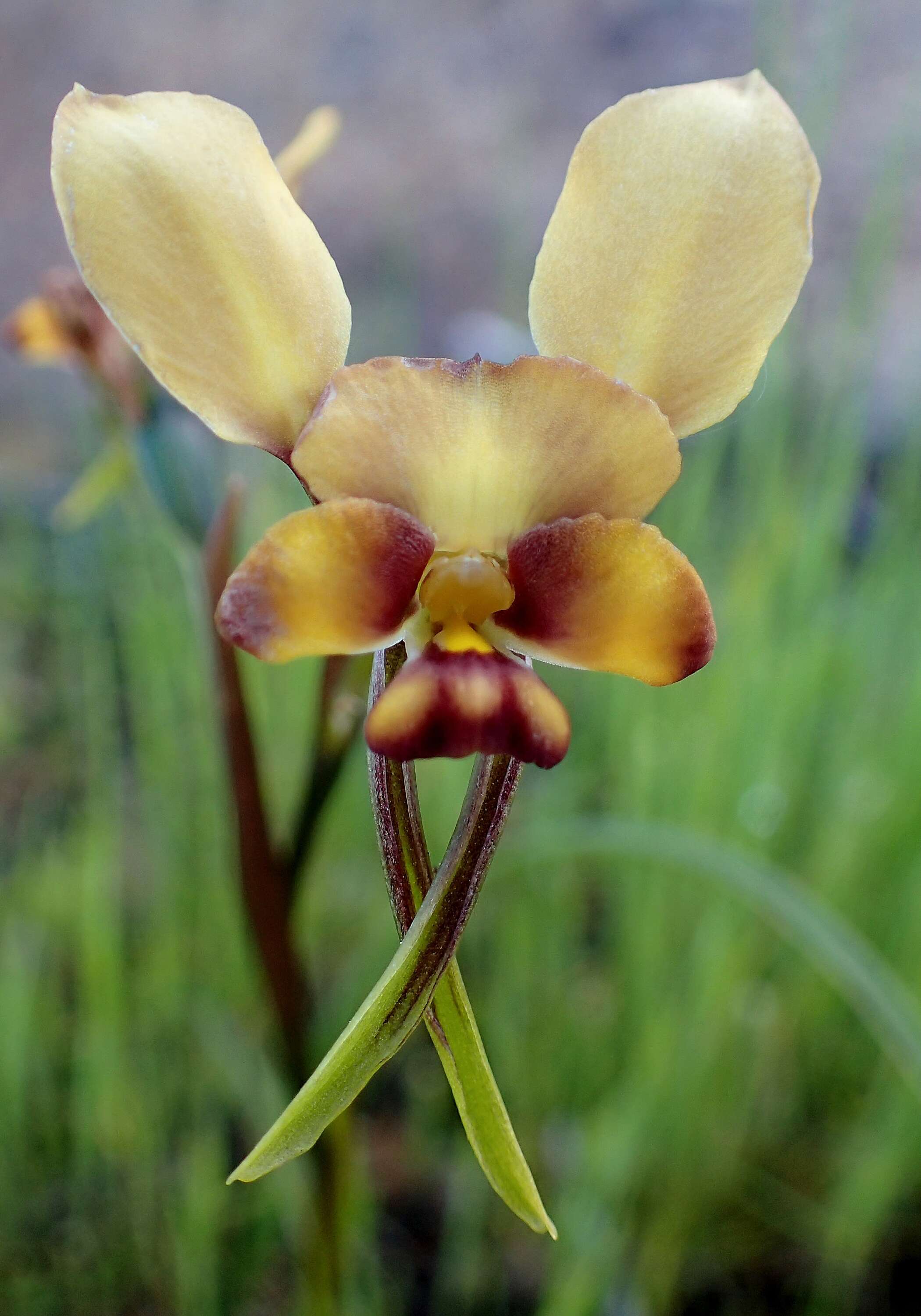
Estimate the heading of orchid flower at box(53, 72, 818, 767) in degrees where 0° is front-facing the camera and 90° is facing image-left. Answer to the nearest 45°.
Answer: approximately 0°
